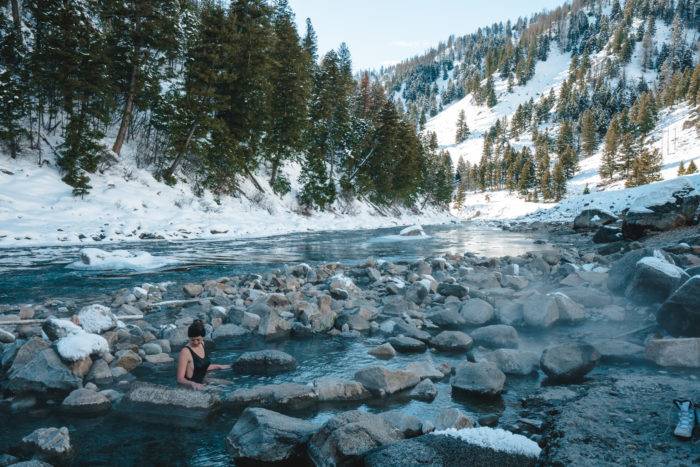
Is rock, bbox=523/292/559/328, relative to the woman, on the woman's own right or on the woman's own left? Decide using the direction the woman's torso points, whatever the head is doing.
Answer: on the woman's own left

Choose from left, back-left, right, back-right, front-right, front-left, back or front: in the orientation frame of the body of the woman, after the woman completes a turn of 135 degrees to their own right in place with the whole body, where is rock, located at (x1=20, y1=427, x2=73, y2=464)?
front-left

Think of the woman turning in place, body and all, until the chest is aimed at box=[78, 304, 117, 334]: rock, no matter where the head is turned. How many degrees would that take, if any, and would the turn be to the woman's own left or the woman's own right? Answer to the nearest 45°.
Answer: approximately 180°

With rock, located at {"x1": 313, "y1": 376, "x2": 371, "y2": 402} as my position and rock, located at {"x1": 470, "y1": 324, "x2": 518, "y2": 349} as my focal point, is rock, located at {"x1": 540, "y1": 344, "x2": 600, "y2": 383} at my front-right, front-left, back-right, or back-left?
front-right

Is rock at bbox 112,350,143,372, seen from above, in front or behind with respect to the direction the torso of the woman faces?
behind

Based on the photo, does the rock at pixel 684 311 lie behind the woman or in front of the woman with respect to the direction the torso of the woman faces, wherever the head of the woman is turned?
in front

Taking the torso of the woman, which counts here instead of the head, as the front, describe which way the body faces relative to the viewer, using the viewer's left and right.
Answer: facing the viewer and to the right of the viewer

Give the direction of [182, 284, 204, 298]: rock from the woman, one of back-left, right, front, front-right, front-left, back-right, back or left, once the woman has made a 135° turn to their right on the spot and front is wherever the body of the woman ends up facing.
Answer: right

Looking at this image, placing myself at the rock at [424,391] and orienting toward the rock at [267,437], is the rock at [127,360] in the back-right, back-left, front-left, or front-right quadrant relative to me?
front-right

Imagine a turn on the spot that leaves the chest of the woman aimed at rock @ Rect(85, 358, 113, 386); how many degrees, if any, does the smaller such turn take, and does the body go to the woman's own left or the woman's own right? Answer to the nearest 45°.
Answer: approximately 135° to the woman's own right

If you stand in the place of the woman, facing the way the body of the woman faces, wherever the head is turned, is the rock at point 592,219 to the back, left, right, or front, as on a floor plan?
left

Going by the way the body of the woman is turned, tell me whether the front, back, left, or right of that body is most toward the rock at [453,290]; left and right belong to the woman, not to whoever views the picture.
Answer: left

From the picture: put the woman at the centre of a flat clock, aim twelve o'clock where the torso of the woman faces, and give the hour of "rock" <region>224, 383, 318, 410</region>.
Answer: The rock is roughly at 12 o'clock from the woman.

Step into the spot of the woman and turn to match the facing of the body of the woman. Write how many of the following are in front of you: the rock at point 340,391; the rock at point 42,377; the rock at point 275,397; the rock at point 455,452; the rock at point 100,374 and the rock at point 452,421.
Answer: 4

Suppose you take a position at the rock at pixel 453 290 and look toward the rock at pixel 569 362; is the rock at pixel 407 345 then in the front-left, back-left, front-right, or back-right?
front-right

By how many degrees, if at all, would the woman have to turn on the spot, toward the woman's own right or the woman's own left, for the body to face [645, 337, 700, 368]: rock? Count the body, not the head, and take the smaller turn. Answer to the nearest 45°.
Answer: approximately 45° to the woman's own left
